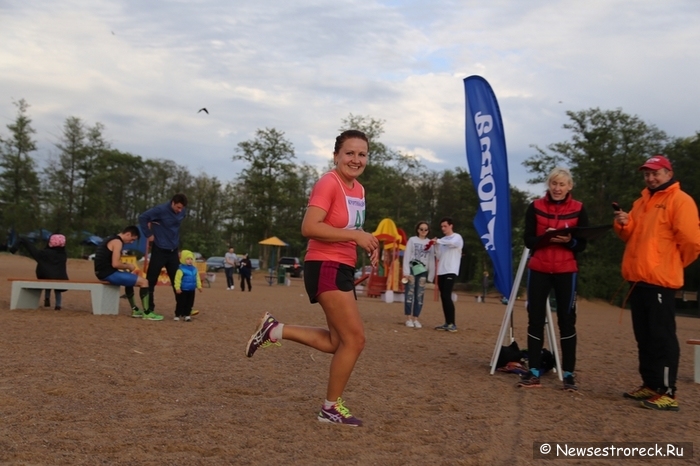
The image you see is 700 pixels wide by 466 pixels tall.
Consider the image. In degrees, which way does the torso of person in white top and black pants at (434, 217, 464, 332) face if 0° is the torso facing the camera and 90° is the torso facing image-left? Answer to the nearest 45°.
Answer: approximately 45°

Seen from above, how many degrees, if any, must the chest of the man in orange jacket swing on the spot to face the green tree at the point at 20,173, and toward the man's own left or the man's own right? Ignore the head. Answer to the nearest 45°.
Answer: approximately 90° to the man's own right

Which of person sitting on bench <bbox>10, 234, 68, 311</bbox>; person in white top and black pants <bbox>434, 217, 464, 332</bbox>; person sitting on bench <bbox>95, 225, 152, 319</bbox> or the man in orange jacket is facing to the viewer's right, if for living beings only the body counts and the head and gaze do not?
person sitting on bench <bbox>95, 225, 152, 319</bbox>

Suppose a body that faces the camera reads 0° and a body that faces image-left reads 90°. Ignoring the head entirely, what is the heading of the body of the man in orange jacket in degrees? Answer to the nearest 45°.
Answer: approximately 45°

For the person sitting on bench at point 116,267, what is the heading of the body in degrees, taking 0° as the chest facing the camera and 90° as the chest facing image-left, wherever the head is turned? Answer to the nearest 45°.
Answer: approximately 270°

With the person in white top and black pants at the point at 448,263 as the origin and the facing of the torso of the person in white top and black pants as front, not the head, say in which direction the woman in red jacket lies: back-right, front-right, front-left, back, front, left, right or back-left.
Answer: front-left

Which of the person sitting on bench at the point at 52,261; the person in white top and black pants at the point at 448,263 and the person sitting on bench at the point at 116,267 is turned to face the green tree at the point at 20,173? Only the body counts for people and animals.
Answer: the person sitting on bench at the point at 52,261

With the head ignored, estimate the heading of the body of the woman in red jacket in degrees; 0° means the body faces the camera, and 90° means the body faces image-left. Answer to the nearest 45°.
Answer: approximately 0°
